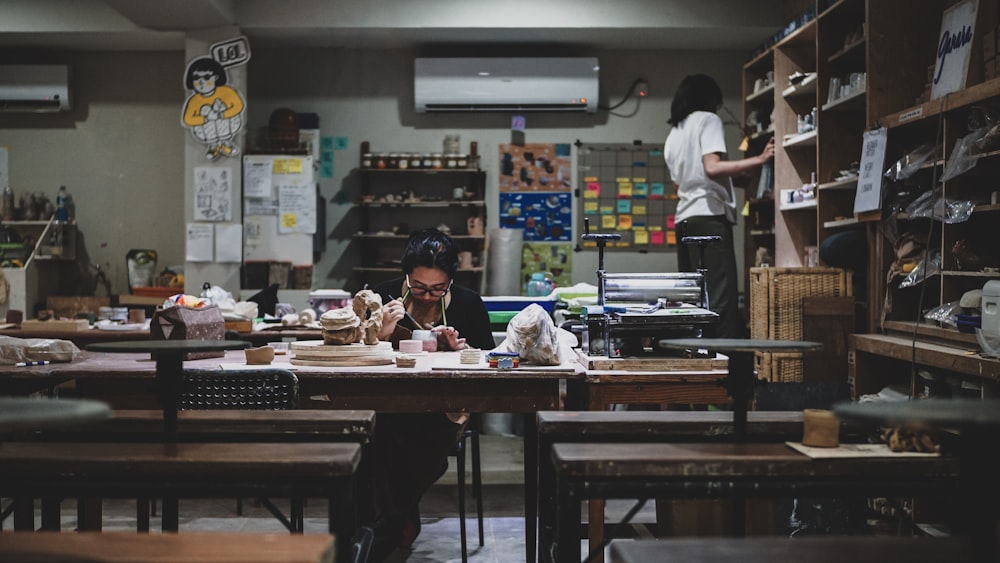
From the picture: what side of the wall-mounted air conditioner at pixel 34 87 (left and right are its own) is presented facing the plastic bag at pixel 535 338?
front

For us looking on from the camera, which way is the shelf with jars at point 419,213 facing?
facing the viewer

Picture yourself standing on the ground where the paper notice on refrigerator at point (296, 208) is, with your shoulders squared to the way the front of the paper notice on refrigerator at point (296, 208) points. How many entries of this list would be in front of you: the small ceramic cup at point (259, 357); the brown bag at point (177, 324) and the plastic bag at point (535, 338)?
3

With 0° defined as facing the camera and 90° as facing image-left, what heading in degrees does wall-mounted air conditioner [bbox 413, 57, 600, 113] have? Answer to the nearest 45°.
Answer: approximately 0°

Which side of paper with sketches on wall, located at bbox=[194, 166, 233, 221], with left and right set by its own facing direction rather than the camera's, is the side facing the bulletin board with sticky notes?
left

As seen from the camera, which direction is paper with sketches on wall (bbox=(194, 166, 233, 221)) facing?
toward the camera

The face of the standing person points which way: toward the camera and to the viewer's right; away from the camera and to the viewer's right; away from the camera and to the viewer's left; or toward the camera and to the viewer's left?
away from the camera and to the viewer's right

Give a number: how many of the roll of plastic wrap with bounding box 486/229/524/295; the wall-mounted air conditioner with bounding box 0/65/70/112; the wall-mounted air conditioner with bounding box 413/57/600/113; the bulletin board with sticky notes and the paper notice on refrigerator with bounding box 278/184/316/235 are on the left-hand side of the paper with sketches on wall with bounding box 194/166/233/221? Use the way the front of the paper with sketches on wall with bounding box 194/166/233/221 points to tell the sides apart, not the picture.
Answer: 4

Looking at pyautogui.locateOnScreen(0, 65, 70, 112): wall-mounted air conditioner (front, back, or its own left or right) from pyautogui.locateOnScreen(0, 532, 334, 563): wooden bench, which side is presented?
front

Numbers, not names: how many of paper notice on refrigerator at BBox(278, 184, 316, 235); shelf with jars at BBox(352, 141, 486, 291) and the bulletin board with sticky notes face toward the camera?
3

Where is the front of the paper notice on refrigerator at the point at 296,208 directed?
toward the camera

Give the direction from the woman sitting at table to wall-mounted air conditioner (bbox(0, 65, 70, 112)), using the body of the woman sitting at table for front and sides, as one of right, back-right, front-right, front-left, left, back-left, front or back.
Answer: back-right

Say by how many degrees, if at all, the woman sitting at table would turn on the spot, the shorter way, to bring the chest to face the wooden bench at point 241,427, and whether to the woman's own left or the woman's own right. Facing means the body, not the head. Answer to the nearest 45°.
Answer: approximately 45° to the woman's own right

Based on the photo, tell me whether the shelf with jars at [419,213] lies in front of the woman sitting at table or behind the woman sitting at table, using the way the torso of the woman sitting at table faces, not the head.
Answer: behind
